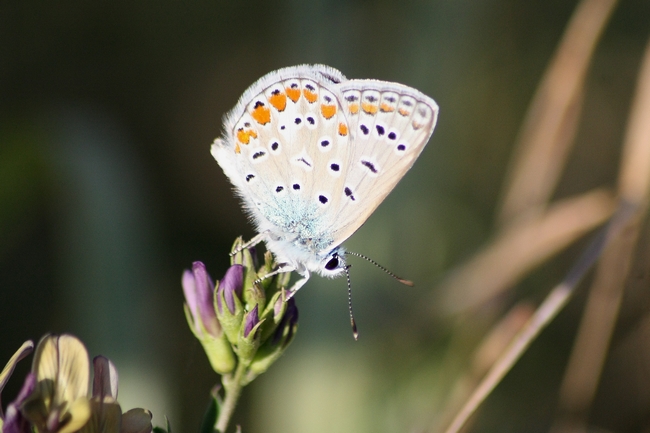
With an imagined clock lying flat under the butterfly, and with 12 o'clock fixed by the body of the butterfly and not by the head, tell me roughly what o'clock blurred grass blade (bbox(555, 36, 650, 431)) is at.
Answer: The blurred grass blade is roughly at 11 o'clock from the butterfly.

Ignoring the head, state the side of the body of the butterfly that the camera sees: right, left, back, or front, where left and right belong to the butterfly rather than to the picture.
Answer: right
